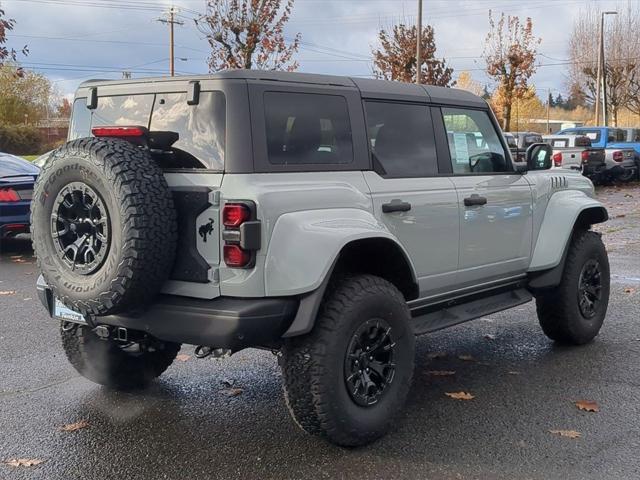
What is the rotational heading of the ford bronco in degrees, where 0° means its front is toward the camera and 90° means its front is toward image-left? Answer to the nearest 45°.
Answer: approximately 225°

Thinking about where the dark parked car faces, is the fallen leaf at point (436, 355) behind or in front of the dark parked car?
behind

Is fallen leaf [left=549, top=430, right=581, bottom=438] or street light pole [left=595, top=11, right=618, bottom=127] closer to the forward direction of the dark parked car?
the street light pole

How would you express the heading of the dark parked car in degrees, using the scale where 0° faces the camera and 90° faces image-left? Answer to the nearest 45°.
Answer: approximately 135°

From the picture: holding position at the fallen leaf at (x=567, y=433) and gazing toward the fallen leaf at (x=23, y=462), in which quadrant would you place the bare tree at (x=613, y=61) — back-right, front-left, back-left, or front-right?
back-right

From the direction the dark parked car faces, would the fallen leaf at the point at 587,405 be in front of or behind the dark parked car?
behind

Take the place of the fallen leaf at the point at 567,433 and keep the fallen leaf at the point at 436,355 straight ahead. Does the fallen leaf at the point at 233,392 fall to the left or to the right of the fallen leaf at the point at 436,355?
left

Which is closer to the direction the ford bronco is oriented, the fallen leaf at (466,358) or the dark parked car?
the fallen leaf

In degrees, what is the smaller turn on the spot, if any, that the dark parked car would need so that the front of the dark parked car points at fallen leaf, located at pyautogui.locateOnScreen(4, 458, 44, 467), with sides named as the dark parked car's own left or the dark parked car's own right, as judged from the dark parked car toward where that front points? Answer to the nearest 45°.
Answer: approximately 135° to the dark parked car's own left

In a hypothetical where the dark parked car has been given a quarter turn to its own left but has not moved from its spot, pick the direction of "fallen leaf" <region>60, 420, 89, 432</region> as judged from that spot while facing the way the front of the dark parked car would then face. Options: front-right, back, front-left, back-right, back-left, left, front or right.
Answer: front-left
